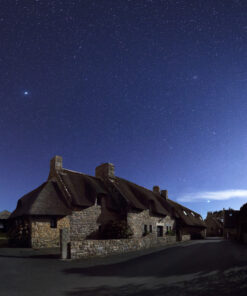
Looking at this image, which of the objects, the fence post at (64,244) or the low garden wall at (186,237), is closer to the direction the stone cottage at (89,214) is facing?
the fence post

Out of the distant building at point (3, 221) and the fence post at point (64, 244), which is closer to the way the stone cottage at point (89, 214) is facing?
the fence post

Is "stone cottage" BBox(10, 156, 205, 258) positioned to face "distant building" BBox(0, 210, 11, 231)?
no

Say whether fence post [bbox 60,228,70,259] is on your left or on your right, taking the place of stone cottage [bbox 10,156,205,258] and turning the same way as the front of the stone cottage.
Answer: on your right

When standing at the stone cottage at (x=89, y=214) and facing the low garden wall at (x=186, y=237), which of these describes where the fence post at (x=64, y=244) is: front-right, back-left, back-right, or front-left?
back-right

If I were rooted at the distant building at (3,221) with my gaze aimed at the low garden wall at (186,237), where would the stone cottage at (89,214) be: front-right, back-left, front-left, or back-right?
front-right

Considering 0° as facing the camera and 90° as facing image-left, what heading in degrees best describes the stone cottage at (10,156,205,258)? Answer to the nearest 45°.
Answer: approximately 315°
